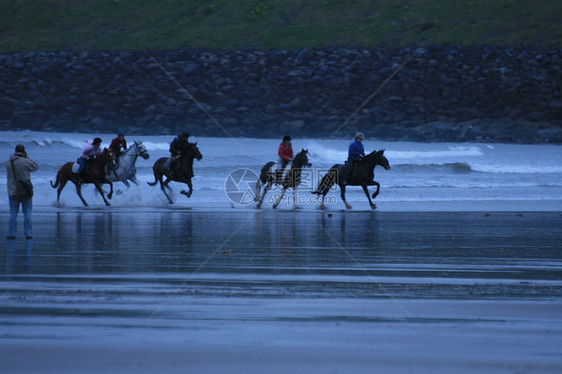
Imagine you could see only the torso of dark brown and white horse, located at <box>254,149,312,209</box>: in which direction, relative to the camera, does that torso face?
to the viewer's right

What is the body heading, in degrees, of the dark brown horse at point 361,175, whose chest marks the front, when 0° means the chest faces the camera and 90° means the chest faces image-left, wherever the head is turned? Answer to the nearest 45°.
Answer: approximately 270°

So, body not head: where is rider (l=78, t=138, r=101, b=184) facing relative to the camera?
to the viewer's right

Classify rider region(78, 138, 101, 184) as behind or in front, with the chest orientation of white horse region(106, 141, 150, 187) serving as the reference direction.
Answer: behind

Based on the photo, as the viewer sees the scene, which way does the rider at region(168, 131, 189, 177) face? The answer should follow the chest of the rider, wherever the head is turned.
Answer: to the viewer's right

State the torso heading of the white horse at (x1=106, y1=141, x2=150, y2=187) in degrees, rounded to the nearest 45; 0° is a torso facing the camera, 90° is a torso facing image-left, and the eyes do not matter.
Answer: approximately 270°
